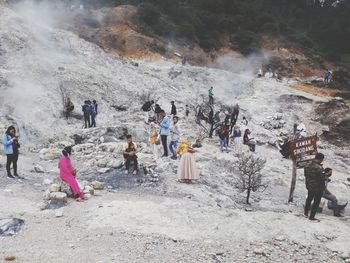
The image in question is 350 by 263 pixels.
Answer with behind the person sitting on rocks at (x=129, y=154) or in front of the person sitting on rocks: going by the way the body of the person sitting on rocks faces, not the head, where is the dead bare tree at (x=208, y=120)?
behind

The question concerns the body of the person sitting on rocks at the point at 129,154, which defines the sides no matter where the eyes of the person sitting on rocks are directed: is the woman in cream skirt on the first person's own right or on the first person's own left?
on the first person's own left

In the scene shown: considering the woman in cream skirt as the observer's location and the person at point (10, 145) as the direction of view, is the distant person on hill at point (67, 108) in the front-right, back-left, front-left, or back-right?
front-right

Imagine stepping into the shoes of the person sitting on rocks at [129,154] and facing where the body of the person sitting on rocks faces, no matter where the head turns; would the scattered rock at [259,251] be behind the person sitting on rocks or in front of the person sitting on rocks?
in front

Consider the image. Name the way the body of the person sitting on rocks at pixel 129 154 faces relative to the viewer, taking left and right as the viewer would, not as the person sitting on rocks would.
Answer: facing the viewer

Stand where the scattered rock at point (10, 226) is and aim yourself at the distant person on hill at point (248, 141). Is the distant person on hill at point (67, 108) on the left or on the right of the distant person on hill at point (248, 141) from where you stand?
left

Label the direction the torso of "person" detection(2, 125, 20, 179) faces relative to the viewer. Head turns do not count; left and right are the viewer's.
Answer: facing the viewer and to the right of the viewer
